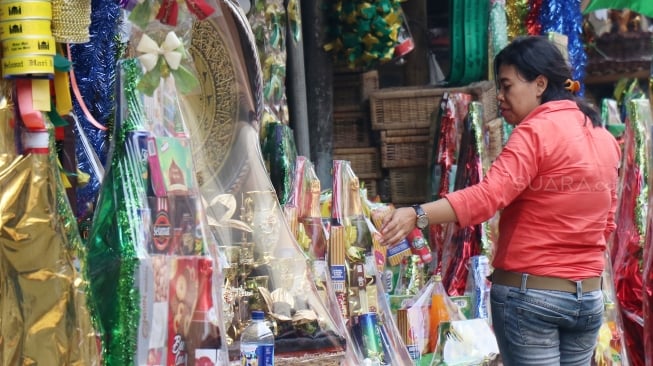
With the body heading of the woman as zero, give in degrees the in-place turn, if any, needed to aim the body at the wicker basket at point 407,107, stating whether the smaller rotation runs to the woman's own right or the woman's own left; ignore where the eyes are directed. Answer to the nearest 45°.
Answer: approximately 45° to the woman's own right

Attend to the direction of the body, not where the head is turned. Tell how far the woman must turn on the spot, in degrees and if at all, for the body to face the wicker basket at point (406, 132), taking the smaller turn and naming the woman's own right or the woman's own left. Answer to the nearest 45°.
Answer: approximately 45° to the woman's own right

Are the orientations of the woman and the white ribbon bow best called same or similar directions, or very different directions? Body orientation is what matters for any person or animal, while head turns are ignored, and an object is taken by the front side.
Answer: very different directions

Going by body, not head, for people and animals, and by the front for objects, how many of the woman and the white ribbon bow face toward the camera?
1

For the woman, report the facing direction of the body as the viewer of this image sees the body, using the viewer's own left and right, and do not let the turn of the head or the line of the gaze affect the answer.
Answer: facing away from the viewer and to the left of the viewer

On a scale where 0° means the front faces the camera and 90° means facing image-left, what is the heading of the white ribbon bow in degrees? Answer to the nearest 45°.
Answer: approximately 0°

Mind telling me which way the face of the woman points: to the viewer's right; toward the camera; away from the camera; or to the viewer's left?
to the viewer's left
